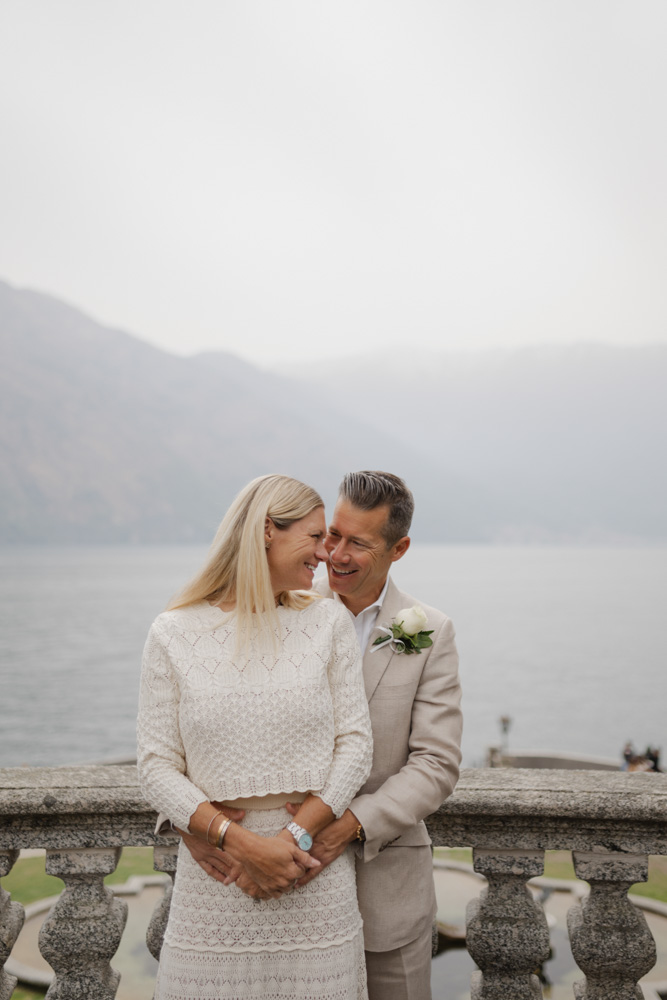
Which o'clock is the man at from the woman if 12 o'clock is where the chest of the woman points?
The man is roughly at 8 o'clock from the woman.
